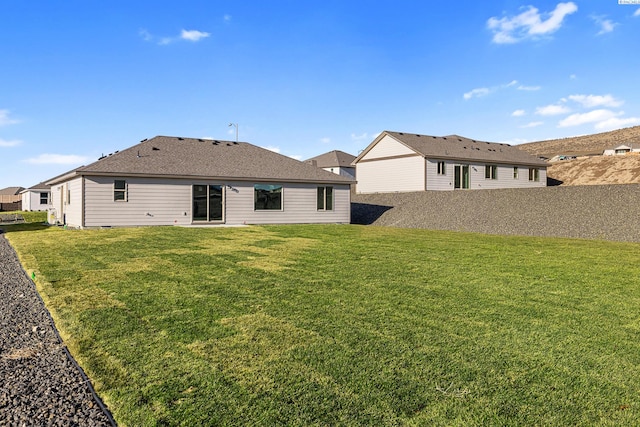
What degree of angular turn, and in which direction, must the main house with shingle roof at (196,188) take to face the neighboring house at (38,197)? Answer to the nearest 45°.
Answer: approximately 45° to its left

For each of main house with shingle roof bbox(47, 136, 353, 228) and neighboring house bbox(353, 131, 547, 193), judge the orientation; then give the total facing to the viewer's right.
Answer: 0

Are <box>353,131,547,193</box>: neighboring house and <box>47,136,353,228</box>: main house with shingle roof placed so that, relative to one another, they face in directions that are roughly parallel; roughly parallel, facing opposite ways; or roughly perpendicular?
roughly parallel

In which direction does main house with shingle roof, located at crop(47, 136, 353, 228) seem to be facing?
away from the camera

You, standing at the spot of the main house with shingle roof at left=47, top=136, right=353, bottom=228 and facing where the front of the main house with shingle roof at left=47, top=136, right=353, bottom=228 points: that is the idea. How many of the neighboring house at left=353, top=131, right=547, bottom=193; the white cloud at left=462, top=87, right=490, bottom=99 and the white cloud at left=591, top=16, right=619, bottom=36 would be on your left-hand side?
0

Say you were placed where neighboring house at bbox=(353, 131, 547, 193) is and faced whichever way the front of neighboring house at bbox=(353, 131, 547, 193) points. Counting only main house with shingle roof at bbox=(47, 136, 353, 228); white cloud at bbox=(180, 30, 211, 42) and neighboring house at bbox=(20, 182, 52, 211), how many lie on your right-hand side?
0

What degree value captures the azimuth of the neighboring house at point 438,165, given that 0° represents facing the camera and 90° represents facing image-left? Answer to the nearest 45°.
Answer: approximately 135°

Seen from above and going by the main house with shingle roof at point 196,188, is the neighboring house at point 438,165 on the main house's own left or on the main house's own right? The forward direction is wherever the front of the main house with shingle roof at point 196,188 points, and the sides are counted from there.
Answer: on the main house's own right

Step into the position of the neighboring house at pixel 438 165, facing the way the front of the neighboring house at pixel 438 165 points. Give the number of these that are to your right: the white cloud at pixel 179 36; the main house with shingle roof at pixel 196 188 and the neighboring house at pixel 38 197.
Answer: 0

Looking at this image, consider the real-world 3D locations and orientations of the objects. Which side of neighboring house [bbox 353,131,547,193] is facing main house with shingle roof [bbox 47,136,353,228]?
left
